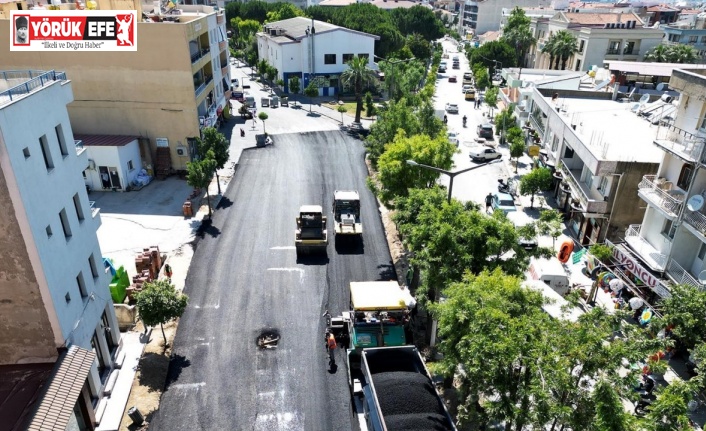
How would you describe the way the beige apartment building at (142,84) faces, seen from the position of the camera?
facing to the right of the viewer

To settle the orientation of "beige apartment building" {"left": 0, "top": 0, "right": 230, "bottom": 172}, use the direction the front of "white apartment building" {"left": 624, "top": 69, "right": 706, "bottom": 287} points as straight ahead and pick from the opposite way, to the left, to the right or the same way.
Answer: the opposite way

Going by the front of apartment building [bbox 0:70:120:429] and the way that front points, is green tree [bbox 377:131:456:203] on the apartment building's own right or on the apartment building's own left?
on the apartment building's own left

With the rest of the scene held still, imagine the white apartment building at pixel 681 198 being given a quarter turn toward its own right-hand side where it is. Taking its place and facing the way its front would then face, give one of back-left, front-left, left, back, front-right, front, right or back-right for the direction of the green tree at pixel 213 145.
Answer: front-left

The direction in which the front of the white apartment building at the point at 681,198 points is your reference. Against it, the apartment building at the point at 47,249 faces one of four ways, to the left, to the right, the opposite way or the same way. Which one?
the opposite way

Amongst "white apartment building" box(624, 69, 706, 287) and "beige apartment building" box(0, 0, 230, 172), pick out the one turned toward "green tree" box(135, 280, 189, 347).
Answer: the white apartment building

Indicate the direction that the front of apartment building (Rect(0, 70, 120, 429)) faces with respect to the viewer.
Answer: facing the viewer and to the right of the viewer

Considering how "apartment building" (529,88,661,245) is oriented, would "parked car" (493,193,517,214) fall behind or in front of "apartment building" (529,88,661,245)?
in front

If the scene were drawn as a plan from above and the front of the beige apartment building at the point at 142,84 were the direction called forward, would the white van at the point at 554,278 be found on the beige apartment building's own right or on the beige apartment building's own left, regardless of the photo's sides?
on the beige apartment building's own right

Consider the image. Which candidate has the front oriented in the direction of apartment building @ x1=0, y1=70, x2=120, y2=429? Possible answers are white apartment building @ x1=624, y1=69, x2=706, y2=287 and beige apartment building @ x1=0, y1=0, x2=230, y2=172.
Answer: the white apartment building

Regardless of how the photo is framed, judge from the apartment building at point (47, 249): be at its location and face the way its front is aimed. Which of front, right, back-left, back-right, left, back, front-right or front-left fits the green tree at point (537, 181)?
front-left

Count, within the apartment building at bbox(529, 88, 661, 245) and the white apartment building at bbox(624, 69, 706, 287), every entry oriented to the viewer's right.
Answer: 0

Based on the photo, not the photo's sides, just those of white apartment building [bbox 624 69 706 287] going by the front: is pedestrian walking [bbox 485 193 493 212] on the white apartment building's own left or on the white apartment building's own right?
on the white apartment building's own right

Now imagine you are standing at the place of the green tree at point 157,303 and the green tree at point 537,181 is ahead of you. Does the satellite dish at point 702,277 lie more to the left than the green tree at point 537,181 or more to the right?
right

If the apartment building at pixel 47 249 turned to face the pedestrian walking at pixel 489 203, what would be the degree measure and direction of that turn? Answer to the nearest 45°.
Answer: approximately 45° to its left

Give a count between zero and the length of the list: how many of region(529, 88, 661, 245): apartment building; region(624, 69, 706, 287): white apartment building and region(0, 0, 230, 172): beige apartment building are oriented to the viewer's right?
1

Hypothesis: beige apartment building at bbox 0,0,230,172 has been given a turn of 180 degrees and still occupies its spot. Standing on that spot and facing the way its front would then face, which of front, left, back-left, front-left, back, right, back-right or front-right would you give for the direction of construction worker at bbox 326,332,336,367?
left

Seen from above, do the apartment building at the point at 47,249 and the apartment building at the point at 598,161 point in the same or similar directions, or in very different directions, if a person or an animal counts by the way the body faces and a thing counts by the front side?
very different directions

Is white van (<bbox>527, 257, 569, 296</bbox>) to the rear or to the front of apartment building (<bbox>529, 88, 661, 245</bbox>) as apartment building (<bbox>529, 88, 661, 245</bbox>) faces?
to the front

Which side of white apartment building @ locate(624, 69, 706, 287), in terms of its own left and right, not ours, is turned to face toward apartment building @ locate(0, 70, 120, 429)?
front

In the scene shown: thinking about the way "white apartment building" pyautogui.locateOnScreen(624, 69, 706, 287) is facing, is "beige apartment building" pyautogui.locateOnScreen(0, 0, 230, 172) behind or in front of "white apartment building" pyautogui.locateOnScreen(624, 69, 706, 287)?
in front
